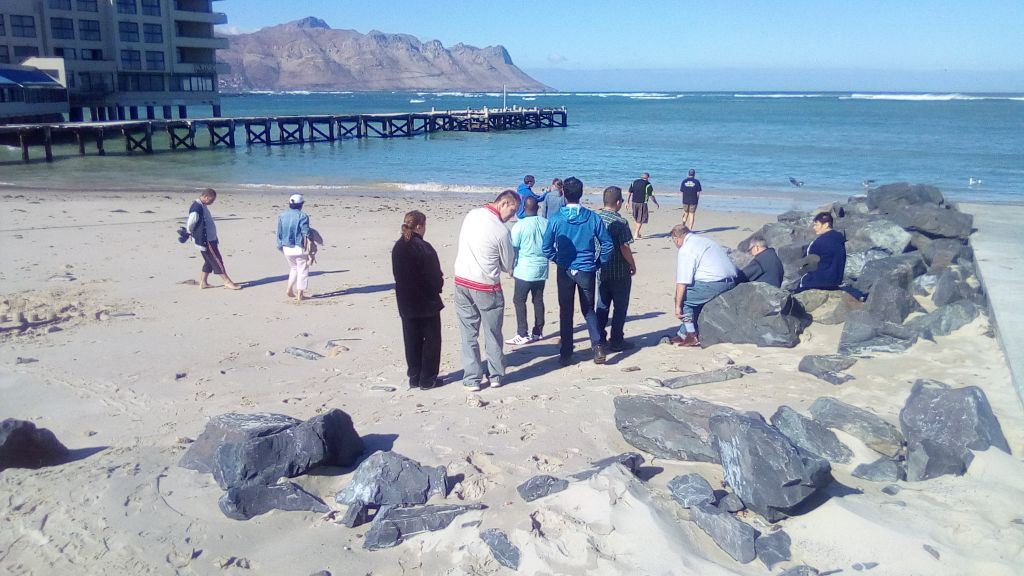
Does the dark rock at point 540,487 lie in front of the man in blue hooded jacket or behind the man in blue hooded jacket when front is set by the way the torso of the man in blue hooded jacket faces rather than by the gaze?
behind

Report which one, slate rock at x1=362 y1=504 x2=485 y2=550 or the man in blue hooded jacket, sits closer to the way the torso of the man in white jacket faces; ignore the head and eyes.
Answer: the man in blue hooded jacket

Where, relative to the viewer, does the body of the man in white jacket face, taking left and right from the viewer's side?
facing away from the viewer and to the right of the viewer

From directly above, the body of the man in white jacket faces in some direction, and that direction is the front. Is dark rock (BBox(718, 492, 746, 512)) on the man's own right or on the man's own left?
on the man's own right

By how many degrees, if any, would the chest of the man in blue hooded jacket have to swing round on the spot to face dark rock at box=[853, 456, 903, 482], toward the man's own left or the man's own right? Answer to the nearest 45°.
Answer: approximately 135° to the man's own right

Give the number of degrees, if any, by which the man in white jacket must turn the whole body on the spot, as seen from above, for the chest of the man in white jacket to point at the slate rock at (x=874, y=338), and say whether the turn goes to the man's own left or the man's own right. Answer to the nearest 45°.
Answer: approximately 45° to the man's own right

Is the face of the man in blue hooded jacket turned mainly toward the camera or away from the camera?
away from the camera

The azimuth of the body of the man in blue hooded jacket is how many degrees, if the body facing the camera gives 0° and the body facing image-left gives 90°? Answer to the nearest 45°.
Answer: approximately 180°

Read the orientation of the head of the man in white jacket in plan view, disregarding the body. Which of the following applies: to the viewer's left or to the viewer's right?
to the viewer's right

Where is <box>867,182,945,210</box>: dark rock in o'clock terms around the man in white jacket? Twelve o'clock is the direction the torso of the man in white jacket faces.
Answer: The dark rock is roughly at 12 o'clock from the man in white jacket.

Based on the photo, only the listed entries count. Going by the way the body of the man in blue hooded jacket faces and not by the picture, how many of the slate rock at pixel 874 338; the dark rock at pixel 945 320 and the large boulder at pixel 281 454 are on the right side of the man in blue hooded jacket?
2

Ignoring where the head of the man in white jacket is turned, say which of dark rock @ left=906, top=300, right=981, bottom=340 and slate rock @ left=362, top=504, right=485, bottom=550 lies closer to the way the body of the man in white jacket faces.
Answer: the dark rock
